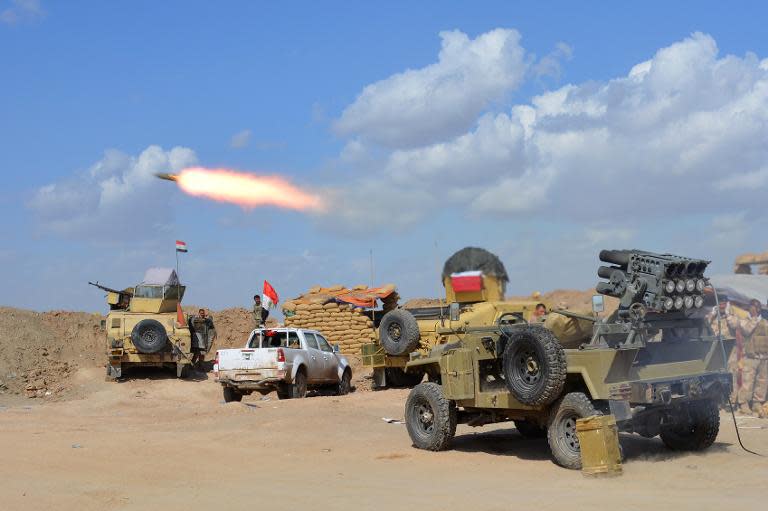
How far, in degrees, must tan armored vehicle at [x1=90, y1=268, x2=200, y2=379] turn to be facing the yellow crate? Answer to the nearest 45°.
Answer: approximately 180°

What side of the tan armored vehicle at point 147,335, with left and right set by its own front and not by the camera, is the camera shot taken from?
back

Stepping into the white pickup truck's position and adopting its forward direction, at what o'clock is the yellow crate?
The yellow crate is roughly at 4 o'clock from the white pickup truck.

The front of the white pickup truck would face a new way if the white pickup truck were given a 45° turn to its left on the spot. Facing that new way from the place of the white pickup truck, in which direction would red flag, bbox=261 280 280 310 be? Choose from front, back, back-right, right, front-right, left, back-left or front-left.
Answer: front

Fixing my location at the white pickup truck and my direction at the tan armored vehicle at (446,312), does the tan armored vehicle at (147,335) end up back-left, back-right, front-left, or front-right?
back-left

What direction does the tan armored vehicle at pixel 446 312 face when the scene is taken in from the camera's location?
facing away from the viewer and to the right of the viewer

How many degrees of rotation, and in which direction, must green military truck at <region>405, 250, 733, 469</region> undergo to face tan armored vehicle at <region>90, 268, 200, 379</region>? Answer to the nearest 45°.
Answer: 0° — it already faces it

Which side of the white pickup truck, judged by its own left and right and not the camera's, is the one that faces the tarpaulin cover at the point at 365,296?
front

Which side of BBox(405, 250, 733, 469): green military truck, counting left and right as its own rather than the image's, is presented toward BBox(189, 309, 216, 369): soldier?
front
